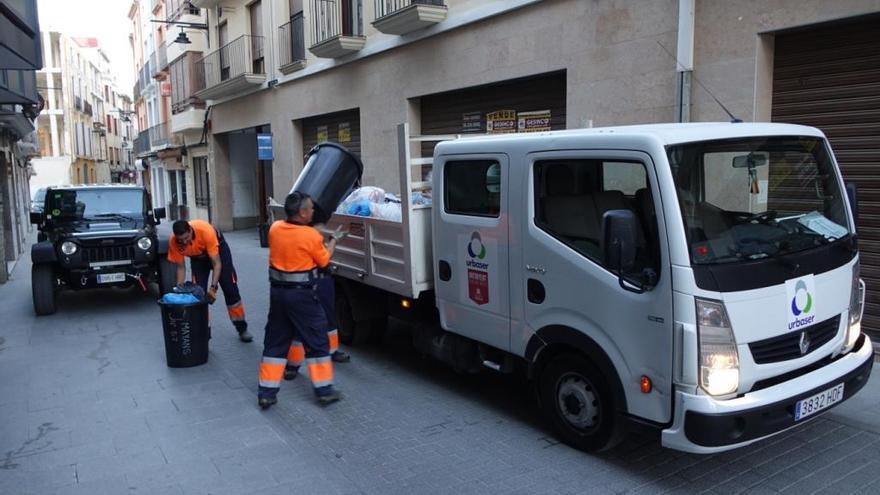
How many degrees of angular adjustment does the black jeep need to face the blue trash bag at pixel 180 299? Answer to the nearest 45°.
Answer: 0° — it already faces it

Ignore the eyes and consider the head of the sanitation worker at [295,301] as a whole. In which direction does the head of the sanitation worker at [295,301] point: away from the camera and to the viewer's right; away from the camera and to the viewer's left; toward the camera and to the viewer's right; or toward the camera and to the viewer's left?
away from the camera and to the viewer's right

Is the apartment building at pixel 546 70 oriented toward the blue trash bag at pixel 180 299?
yes

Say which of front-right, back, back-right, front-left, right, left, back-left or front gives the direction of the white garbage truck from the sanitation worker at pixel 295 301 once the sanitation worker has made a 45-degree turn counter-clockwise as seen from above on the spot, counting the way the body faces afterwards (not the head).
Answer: back-right

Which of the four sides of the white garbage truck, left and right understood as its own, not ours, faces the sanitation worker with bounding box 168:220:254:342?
back

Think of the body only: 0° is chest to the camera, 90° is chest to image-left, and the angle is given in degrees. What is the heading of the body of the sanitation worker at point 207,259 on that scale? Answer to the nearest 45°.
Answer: approximately 45°

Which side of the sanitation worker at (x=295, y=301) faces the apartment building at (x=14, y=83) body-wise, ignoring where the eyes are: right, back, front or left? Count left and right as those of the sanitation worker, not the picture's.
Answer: left

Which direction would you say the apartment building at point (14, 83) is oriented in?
to the viewer's right

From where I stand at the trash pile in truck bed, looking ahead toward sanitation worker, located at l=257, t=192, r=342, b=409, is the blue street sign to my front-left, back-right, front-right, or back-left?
back-right

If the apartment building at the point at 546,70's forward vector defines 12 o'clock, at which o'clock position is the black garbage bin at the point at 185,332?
The black garbage bin is roughly at 12 o'clock from the apartment building.

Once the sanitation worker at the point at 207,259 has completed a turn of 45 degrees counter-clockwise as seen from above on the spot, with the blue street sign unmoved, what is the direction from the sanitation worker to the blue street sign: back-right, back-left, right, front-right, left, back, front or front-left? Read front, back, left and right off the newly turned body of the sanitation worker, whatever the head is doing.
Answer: back

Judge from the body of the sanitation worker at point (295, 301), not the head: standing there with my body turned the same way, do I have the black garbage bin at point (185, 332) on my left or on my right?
on my left

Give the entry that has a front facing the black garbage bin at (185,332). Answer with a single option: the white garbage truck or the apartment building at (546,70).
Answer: the apartment building

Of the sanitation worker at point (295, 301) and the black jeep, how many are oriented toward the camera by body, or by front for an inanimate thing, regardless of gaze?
1
